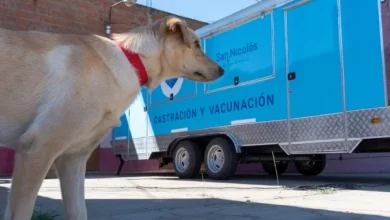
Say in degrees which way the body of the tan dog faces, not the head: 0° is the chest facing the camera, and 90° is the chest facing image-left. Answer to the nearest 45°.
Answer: approximately 270°

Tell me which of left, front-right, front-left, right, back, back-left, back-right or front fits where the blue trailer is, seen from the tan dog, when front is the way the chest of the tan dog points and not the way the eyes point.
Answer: front-left

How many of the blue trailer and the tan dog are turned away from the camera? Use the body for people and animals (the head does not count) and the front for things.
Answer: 0

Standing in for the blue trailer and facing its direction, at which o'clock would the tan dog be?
The tan dog is roughly at 2 o'clock from the blue trailer.
